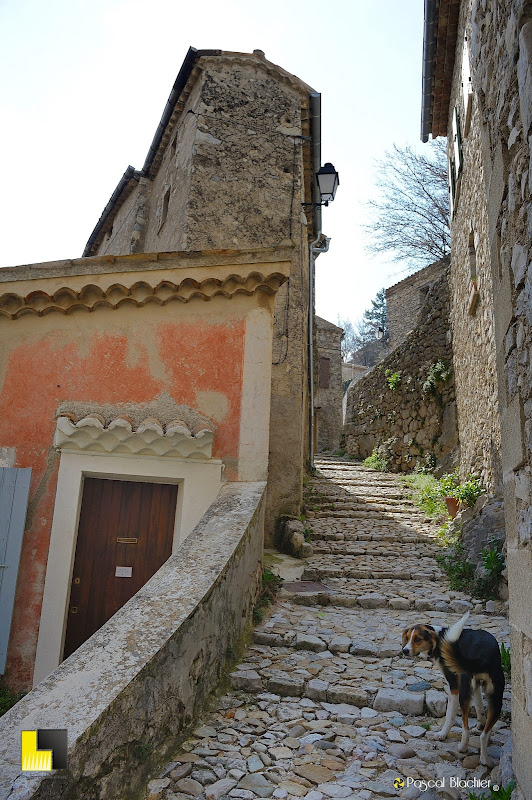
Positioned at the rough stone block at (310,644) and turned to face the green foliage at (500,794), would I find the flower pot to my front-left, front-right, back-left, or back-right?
back-left

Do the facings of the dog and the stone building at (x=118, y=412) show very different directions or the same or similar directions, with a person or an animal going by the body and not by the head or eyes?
very different directions
